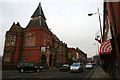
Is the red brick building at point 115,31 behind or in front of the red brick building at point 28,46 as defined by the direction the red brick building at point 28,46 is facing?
in front

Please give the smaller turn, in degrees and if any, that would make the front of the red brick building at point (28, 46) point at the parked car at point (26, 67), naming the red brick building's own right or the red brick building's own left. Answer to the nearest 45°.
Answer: approximately 45° to the red brick building's own right

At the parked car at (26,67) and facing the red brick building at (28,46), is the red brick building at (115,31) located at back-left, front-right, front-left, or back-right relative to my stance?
back-right

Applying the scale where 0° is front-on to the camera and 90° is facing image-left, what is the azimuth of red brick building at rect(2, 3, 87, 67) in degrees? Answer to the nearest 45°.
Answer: approximately 315°
